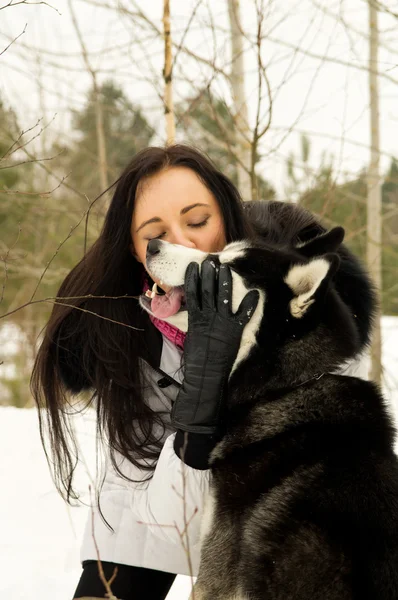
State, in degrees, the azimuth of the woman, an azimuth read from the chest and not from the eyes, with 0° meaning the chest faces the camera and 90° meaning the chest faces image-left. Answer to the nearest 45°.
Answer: approximately 315°

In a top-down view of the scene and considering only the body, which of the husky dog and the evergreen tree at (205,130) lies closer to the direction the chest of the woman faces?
the husky dog

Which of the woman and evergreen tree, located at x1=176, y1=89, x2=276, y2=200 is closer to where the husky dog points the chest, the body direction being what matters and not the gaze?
the woman

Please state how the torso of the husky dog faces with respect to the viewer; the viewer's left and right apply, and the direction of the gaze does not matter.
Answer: facing to the left of the viewer

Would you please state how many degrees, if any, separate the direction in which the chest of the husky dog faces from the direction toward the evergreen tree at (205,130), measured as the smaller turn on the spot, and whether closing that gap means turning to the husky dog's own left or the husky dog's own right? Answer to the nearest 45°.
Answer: approximately 90° to the husky dog's own right

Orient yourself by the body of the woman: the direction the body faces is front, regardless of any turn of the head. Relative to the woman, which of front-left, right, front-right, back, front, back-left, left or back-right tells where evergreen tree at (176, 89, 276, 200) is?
back-left

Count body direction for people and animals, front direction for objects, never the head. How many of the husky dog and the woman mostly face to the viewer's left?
1

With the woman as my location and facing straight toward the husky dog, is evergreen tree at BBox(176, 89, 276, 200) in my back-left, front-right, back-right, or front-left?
back-left
